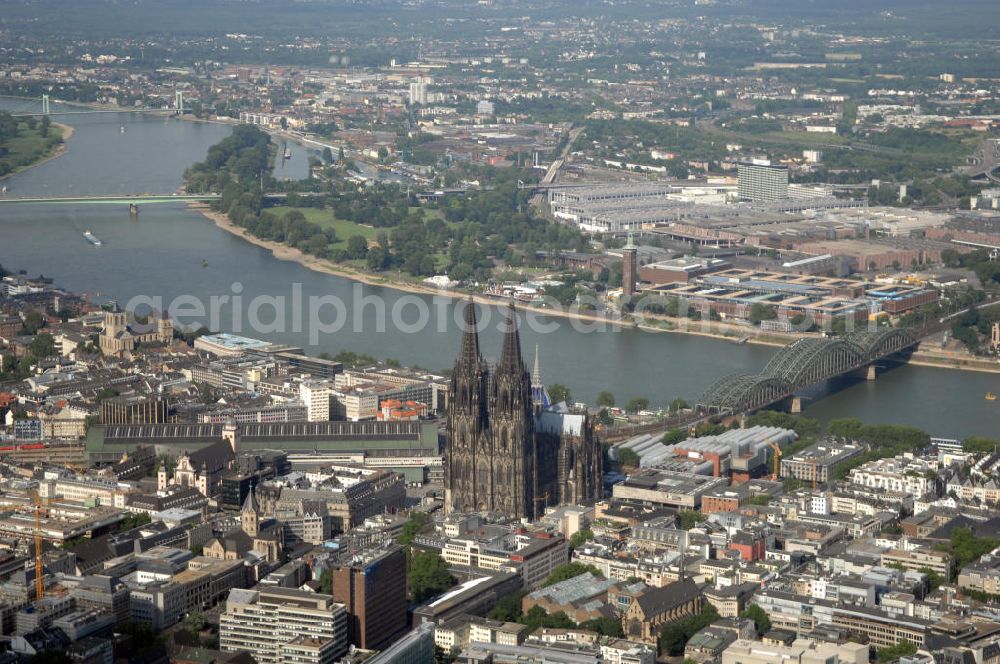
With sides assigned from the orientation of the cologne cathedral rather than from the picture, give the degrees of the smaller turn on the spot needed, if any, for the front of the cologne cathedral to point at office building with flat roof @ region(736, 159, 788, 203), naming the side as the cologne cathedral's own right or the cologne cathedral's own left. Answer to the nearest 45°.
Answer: approximately 135° to the cologne cathedral's own right

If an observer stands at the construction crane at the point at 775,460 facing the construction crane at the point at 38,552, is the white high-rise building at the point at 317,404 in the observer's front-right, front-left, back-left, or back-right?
front-right

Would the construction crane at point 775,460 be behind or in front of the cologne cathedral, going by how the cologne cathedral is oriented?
behind

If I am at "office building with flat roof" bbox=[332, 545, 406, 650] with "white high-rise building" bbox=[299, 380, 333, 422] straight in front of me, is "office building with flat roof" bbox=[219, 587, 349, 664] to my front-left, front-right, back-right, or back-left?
back-left

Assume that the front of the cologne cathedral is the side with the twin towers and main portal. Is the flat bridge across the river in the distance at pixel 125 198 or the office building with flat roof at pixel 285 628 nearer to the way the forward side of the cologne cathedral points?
the office building with flat roof

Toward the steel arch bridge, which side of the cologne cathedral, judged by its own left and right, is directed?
back

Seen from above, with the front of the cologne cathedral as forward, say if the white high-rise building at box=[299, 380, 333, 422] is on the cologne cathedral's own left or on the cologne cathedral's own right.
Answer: on the cologne cathedral's own right

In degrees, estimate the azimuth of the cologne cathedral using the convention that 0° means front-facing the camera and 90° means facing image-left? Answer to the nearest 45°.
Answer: approximately 45°

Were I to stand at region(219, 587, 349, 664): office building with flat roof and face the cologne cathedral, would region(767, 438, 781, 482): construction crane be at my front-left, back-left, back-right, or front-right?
front-right

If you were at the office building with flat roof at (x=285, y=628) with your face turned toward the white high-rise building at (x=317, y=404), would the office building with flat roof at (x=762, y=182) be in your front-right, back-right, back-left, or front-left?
front-right

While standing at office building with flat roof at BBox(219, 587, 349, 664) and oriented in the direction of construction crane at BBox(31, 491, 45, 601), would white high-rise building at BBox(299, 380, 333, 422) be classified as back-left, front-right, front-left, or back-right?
front-right

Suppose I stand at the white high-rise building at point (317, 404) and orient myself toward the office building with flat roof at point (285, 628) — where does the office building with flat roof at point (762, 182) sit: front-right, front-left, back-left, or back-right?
back-left

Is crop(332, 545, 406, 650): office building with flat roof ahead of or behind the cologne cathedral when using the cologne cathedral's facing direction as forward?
ahead

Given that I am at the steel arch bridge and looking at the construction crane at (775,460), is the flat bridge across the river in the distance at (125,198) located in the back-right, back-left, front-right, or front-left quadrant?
back-right
